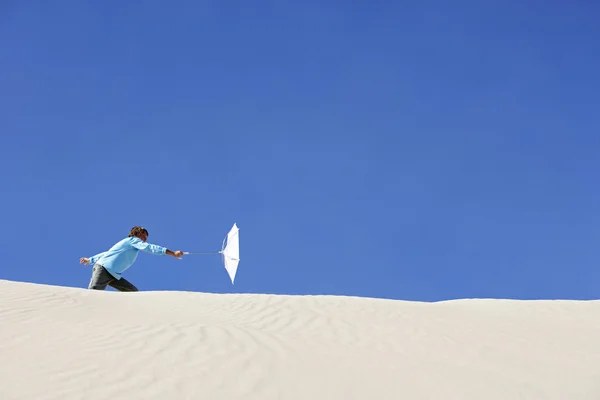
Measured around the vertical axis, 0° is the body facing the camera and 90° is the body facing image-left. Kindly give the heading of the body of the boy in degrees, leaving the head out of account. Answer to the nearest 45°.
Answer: approximately 270°
